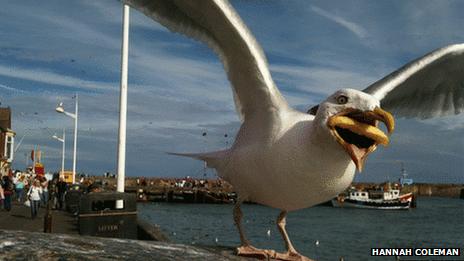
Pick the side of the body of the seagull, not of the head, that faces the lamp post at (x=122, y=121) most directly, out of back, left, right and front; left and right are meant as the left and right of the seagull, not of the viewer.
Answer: back

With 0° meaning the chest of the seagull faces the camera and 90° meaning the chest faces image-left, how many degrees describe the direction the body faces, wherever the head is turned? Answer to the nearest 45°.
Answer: approximately 315°

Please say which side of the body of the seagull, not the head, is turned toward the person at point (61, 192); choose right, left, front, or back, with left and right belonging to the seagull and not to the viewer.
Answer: back
